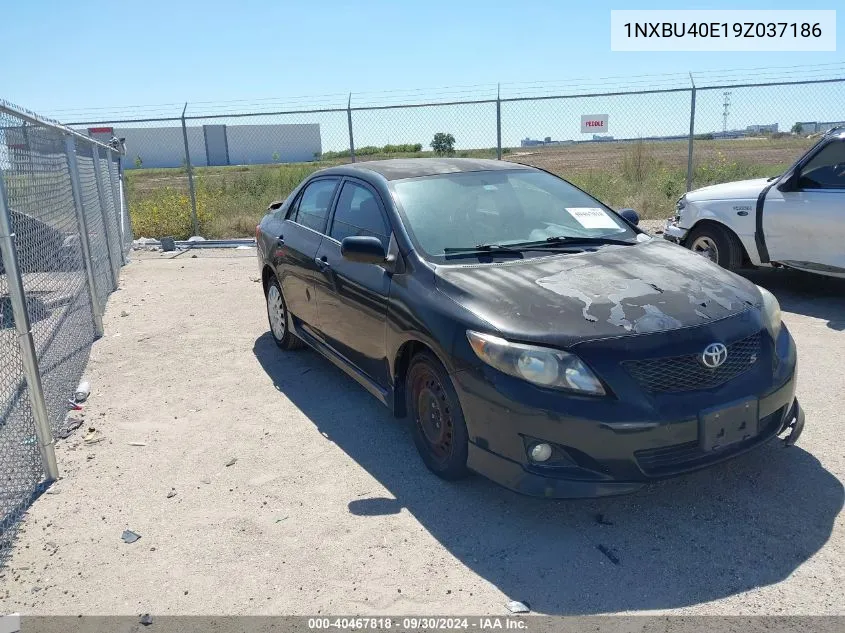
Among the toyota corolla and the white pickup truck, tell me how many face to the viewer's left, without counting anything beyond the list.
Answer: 1

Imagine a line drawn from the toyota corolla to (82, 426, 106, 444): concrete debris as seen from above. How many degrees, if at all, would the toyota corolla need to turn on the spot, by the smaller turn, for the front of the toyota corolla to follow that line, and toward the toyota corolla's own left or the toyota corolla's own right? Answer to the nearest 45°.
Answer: approximately 135° to the toyota corolla's own right

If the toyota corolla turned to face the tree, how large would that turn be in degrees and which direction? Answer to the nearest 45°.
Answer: approximately 135° to its left

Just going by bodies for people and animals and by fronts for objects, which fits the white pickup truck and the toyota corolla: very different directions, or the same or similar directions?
very different directions

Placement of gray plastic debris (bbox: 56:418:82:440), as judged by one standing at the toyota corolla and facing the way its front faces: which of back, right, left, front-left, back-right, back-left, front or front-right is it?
back-right

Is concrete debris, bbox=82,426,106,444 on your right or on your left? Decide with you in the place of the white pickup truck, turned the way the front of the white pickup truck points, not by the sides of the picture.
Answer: on your left

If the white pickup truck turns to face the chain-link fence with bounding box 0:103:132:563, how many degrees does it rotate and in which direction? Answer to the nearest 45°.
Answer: approximately 45° to its left

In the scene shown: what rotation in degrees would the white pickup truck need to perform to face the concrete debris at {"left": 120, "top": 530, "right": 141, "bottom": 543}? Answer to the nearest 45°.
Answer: approximately 45° to its left

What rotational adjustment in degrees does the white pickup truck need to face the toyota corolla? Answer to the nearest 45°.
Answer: approximately 90° to its left

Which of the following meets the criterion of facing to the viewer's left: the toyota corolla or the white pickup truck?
the white pickup truck

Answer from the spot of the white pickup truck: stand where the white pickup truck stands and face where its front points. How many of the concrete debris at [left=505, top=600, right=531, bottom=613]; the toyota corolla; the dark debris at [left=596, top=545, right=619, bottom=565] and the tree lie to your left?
3

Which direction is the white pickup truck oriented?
to the viewer's left

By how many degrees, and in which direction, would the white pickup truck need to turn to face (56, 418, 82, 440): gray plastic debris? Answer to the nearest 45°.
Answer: approximately 45° to its left

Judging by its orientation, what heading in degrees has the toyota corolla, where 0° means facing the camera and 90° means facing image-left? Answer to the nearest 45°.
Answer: approximately 315°
